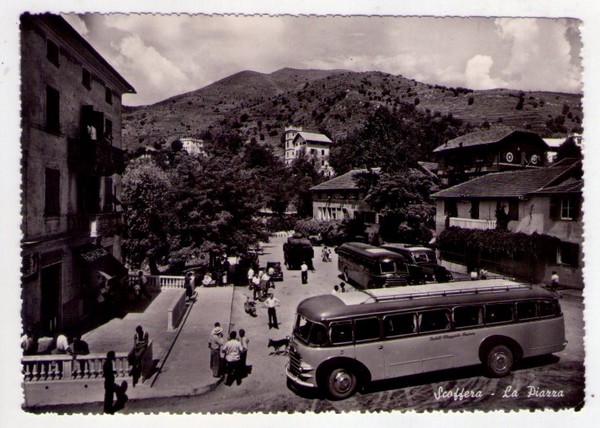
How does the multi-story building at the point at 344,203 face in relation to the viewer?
toward the camera

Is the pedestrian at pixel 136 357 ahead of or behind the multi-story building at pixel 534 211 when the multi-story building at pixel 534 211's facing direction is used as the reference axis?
ahead

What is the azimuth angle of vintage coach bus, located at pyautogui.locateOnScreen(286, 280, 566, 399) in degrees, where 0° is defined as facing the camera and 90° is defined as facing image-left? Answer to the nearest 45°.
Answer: approximately 45°

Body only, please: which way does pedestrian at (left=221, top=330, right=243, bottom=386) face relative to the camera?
away from the camera

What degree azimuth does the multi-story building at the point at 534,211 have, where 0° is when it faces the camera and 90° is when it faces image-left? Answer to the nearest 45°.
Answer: approximately 45°

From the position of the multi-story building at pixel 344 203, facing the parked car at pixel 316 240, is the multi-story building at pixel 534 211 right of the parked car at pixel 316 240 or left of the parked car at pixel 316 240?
left

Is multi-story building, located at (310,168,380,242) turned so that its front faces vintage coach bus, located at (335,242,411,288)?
yes

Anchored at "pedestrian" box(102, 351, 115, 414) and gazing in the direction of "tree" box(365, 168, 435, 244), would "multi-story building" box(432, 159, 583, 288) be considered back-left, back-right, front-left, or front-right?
front-right

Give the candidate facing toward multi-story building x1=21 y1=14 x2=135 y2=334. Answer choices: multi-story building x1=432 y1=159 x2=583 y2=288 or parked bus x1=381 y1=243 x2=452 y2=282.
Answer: multi-story building x1=432 y1=159 x2=583 y2=288

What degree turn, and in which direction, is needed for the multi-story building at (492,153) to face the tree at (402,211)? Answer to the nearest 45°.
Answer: approximately 90° to its right

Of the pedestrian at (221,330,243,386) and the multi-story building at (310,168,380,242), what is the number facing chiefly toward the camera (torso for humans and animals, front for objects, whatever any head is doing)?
1

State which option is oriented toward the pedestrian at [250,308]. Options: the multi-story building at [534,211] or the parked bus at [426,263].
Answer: the multi-story building

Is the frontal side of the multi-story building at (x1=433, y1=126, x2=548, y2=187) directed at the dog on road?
no

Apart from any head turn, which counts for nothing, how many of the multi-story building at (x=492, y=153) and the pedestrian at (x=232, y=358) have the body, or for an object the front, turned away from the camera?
1
